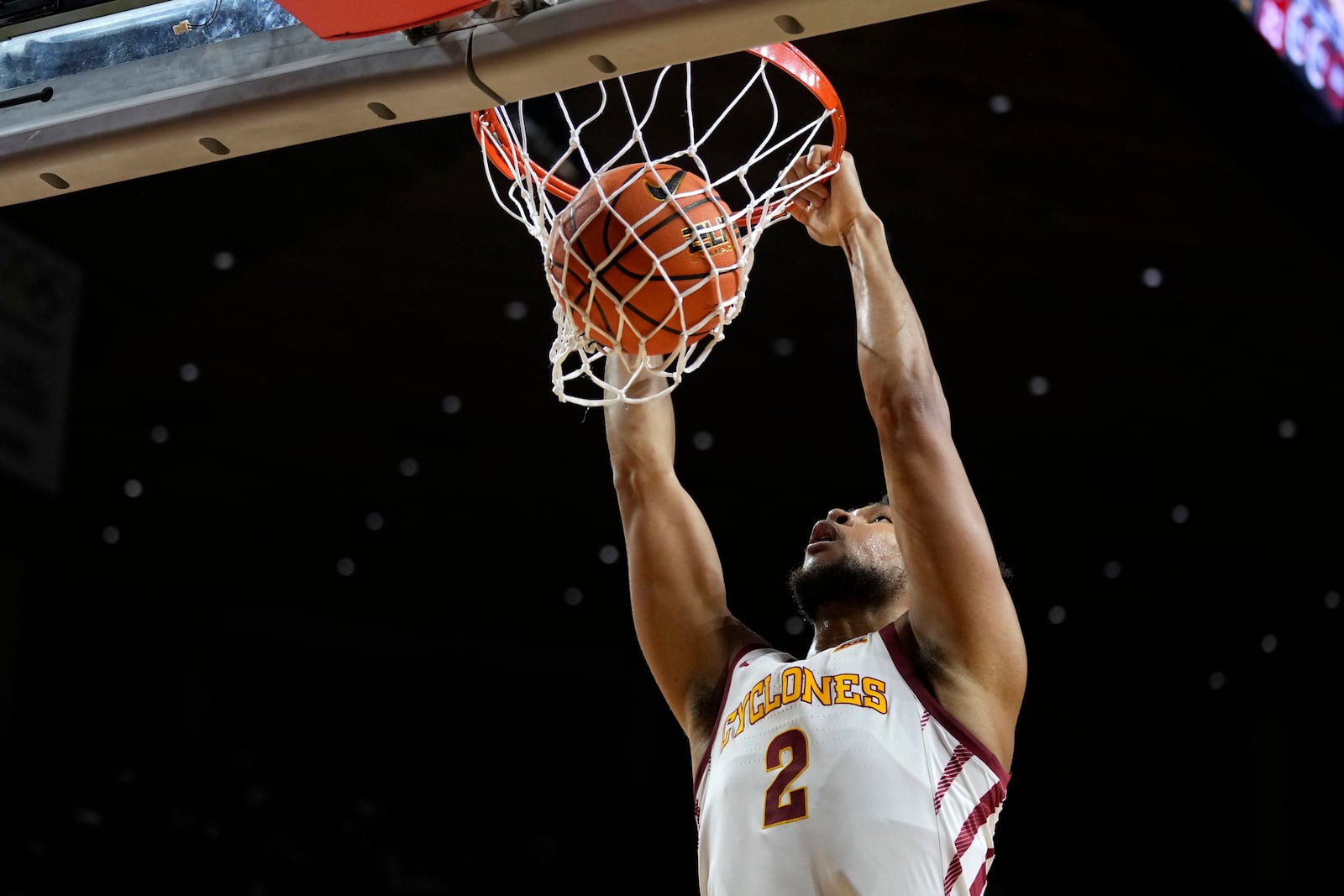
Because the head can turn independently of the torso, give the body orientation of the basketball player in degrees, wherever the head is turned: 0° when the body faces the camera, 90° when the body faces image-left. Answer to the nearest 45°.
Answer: approximately 45°

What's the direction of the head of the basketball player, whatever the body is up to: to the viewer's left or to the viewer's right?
to the viewer's left
